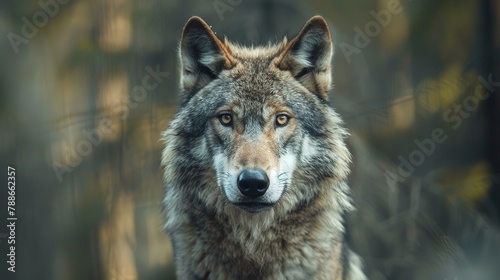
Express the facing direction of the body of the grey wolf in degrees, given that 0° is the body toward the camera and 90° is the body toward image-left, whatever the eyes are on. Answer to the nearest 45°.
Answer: approximately 0°
